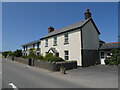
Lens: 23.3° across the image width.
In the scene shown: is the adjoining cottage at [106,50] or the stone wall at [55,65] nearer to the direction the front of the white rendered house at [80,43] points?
the stone wall

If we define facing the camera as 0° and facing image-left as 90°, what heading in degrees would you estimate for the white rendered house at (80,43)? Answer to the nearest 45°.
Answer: approximately 45°

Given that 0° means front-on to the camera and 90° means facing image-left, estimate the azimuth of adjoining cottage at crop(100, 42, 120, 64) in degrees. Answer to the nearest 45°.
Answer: approximately 0°

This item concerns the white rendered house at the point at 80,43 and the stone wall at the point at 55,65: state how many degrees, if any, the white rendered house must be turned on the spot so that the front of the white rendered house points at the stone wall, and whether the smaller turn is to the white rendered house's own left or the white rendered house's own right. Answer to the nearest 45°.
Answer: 0° — it already faces it
